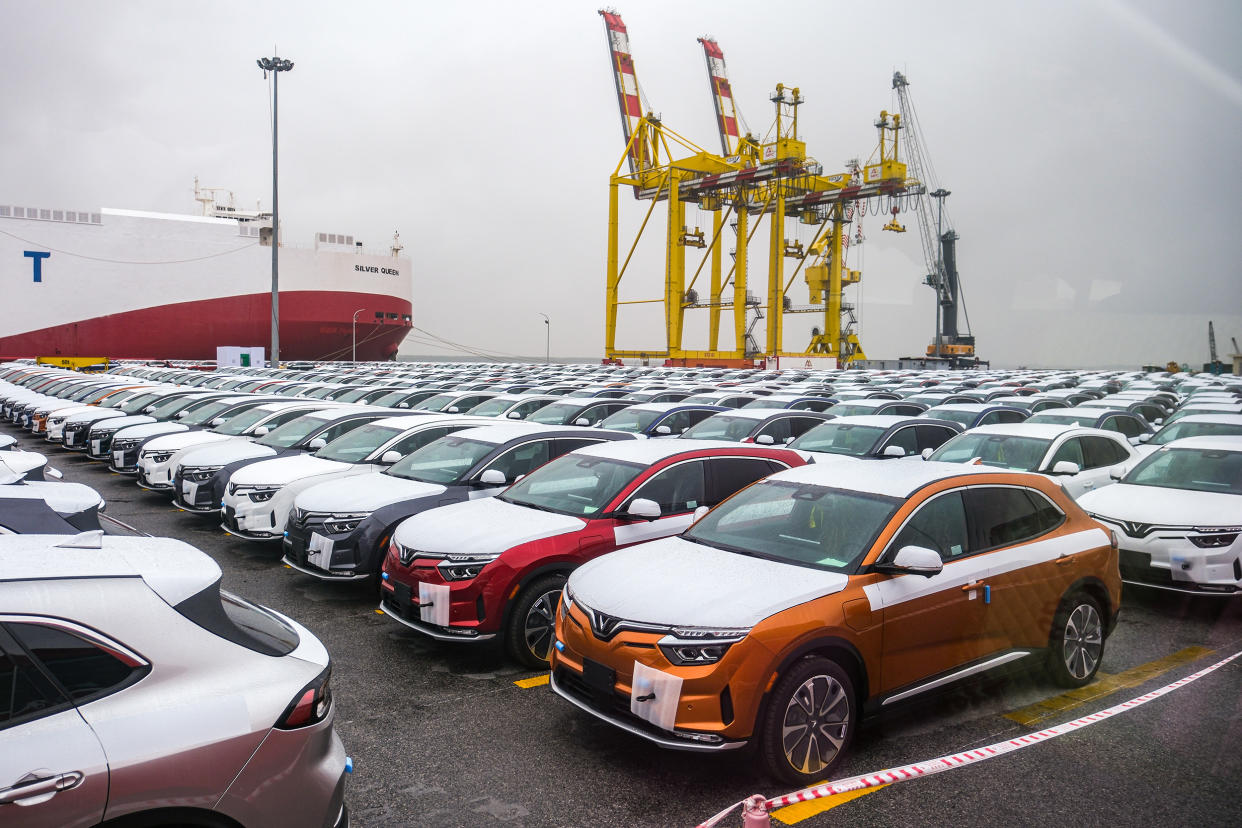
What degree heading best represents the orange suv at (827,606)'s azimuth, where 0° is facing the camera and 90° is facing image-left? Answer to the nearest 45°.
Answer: approximately 45°

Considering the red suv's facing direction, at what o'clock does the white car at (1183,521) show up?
The white car is roughly at 7 o'clock from the red suv.

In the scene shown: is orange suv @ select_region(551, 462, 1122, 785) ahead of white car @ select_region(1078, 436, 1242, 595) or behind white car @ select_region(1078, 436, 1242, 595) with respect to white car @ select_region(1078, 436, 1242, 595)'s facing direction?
ahead

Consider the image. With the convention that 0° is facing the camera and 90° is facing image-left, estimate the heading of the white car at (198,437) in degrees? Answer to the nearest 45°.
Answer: approximately 45°

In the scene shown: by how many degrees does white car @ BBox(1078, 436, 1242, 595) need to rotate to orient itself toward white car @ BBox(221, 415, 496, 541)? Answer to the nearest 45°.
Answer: approximately 45° to its right

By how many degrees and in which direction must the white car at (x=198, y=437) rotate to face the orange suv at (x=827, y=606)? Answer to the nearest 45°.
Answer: approximately 45° to its left

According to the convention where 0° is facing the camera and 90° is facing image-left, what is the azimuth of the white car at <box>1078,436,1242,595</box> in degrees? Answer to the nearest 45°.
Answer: approximately 45°

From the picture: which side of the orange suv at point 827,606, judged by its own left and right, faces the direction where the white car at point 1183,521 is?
back

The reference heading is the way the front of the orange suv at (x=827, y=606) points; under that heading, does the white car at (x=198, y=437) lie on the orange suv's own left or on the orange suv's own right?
on the orange suv's own right

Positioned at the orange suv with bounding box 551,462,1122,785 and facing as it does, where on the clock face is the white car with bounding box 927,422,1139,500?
The white car is roughly at 5 o'clock from the orange suv.

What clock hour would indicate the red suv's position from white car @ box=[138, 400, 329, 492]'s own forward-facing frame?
The red suv is roughly at 10 o'clock from the white car.

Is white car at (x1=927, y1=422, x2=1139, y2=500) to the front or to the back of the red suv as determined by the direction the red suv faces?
to the back
